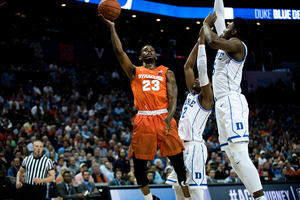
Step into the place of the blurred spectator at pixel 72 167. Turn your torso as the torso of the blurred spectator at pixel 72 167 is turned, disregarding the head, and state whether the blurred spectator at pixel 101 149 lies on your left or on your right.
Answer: on your left

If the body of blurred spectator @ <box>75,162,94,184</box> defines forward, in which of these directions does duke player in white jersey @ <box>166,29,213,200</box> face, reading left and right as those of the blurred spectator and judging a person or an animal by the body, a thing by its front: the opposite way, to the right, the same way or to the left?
to the right

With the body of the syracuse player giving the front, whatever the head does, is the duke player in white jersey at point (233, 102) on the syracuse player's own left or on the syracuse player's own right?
on the syracuse player's own left

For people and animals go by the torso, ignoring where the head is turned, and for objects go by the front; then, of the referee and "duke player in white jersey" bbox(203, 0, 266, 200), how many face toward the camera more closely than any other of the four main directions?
1

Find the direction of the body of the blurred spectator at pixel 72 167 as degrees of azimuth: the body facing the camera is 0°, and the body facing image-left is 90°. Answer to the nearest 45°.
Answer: approximately 315°

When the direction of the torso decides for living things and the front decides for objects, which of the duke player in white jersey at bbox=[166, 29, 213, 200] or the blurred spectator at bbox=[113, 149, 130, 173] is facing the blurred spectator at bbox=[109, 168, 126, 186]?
the blurred spectator at bbox=[113, 149, 130, 173]

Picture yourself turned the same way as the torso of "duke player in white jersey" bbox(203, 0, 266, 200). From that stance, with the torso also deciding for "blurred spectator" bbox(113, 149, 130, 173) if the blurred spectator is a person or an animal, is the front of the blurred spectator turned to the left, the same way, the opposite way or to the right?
to the left

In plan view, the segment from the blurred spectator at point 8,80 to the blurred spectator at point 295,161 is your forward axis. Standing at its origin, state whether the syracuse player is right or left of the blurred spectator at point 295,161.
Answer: right

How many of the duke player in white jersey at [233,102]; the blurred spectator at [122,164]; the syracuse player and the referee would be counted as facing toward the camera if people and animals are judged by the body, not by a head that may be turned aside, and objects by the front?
3

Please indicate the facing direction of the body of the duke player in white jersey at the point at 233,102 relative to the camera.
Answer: to the viewer's left

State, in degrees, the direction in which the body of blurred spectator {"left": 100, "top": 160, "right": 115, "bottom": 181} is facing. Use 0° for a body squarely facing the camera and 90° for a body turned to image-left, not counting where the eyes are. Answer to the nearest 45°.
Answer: approximately 315°
